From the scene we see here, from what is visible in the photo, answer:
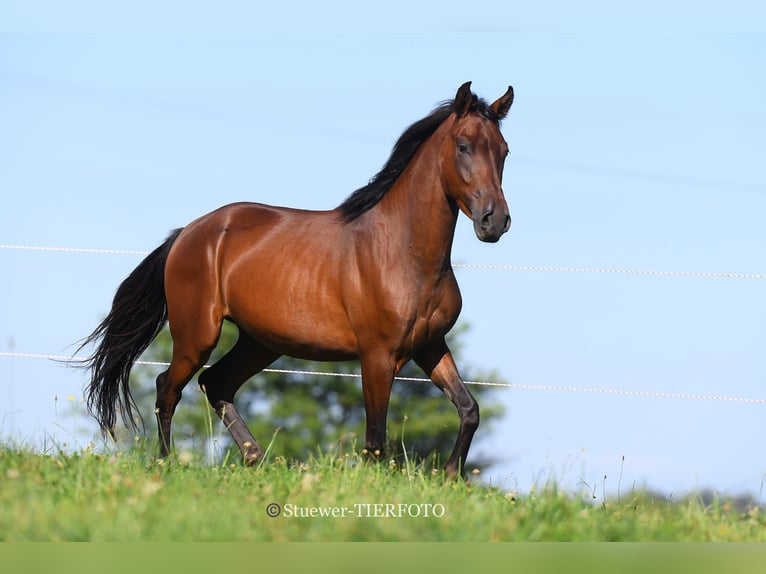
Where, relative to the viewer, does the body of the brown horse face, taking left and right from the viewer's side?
facing the viewer and to the right of the viewer
